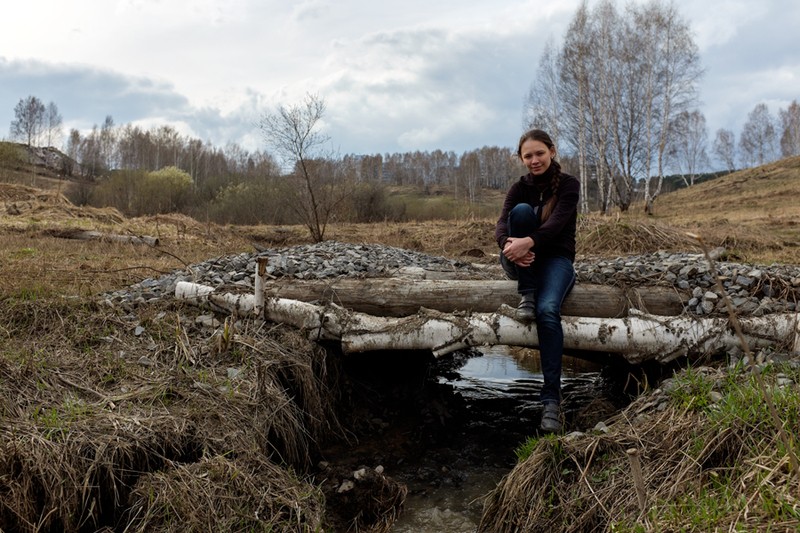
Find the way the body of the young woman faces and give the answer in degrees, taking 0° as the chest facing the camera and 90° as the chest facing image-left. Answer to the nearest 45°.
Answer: approximately 0°

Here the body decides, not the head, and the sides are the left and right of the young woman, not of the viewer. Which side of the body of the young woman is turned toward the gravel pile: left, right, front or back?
back
